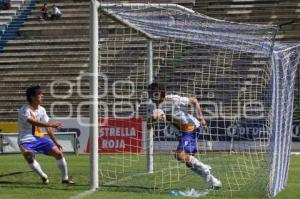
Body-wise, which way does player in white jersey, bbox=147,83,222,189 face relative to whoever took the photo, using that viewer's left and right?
facing to the left of the viewer

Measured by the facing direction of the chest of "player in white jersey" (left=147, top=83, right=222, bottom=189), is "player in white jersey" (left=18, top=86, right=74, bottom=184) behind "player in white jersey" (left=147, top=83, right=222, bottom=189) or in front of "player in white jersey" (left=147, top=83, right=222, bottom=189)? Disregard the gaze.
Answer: in front

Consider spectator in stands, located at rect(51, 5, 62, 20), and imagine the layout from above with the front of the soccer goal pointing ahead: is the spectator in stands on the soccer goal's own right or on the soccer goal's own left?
on the soccer goal's own right

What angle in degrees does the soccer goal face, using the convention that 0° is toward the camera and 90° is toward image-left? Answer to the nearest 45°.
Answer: approximately 90°

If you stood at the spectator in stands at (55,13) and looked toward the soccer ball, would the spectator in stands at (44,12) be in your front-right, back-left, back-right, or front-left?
back-right

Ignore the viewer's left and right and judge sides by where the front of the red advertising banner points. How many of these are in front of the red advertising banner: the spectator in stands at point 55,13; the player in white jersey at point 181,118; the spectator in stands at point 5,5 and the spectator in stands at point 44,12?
1

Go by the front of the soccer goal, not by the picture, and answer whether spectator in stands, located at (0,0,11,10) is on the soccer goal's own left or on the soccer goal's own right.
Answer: on the soccer goal's own right

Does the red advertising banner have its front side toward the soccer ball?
yes

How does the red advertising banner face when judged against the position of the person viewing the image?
facing the viewer

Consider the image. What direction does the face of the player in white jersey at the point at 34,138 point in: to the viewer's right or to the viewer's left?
to the viewer's right

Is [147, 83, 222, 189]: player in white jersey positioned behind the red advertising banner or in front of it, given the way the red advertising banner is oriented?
in front
